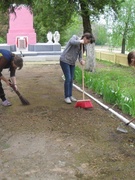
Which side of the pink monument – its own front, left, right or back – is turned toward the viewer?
front

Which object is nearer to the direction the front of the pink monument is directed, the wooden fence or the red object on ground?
the red object on ground

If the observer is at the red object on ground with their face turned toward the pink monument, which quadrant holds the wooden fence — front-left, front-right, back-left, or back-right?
front-right

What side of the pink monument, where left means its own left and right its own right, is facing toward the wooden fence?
left

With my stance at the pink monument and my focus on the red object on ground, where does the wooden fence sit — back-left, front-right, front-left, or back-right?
front-left

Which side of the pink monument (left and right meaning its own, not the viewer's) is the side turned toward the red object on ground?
front
